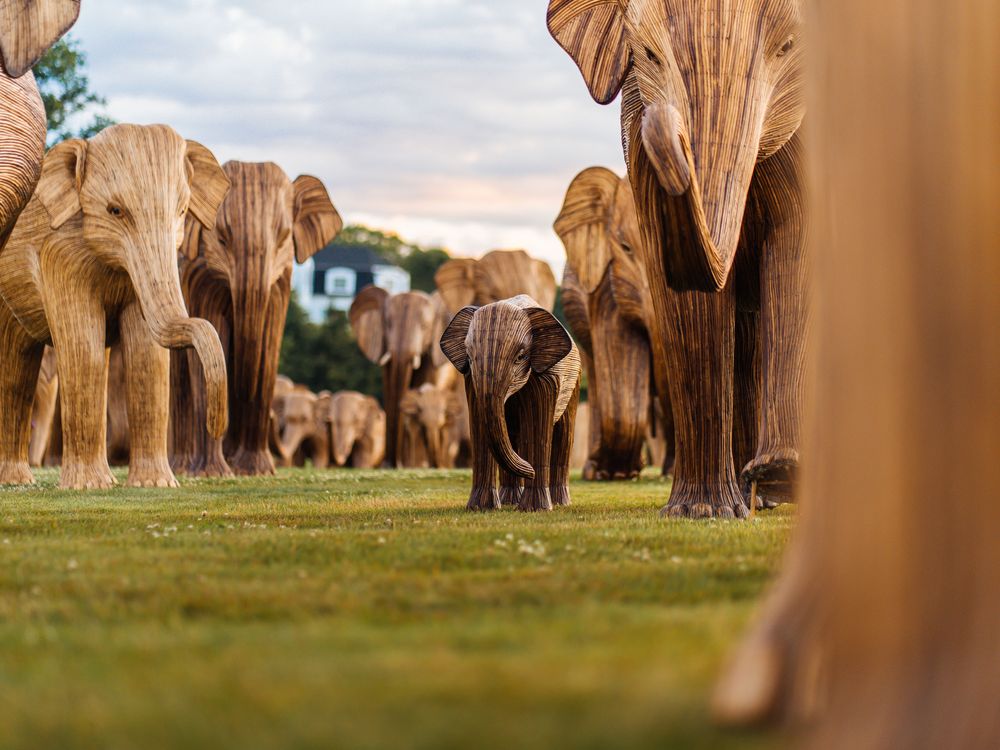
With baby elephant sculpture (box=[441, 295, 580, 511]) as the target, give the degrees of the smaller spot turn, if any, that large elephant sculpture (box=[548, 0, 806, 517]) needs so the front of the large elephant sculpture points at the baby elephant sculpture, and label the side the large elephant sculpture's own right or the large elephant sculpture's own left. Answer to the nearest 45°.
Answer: approximately 135° to the large elephant sculpture's own right

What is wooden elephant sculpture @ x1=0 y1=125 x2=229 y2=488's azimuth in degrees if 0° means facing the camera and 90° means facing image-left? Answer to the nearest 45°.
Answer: approximately 315°

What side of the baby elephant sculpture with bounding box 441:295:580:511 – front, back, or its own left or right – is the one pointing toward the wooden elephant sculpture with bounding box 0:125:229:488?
right

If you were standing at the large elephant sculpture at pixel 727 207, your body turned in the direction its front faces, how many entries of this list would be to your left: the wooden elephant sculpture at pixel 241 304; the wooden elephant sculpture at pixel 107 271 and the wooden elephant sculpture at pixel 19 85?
0

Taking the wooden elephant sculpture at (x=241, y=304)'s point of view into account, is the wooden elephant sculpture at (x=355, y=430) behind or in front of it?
behind

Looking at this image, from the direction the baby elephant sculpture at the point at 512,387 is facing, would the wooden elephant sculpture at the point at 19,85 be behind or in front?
in front

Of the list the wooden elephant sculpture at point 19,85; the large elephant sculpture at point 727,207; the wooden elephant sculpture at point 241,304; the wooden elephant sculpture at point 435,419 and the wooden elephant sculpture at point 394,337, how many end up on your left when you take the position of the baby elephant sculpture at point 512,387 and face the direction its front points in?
1

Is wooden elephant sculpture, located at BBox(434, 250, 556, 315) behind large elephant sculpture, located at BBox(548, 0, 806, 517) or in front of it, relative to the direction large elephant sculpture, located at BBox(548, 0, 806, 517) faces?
behind

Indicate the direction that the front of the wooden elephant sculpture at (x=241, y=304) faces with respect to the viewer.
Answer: facing the viewer

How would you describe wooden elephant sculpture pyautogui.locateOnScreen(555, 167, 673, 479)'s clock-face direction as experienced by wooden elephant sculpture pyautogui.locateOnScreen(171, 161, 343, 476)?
wooden elephant sculpture pyautogui.locateOnScreen(555, 167, 673, 479) is roughly at 10 o'clock from wooden elephant sculpture pyautogui.locateOnScreen(171, 161, 343, 476).

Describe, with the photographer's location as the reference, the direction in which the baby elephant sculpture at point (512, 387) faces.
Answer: facing the viewer and to the left of the viewer

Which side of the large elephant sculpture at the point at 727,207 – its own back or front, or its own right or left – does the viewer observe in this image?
front

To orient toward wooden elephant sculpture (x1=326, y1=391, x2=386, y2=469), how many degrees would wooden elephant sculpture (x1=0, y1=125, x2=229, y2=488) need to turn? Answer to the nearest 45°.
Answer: approximately 135° to its left

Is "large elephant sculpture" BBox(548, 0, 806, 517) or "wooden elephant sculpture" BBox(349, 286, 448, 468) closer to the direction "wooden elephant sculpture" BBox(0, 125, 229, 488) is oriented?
the large elephant sculpture

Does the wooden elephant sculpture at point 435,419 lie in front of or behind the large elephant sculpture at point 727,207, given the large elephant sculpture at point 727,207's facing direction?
behind
